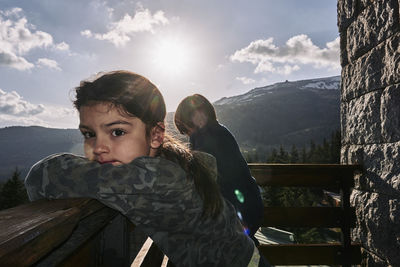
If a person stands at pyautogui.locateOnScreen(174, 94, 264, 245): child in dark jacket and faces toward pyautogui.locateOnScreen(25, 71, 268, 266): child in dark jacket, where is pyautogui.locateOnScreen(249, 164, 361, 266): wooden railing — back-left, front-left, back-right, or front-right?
back-left

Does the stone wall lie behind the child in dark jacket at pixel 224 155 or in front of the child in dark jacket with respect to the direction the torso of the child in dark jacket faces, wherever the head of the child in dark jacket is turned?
behind

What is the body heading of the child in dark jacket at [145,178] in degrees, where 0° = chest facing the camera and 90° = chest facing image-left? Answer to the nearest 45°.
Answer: approximately 90°

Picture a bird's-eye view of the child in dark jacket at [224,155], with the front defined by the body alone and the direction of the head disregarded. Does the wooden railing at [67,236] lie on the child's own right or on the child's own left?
on the child's own left

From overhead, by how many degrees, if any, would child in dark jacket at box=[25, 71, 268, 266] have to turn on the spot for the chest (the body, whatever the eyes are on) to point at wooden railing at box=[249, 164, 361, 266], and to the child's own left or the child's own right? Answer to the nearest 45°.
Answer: approximately 135° to the child's own right

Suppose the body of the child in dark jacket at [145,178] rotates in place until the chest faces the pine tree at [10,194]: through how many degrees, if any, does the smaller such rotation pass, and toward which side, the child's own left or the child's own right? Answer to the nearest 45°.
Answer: approximately 45° to the child's own right

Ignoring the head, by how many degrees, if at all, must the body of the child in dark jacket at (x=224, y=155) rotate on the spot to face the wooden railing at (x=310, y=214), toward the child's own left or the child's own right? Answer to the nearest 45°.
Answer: approximately 135° to the child's own right
